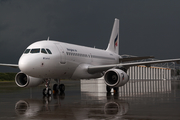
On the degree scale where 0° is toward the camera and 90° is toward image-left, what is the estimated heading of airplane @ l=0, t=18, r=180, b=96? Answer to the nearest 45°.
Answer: approximately 45°
